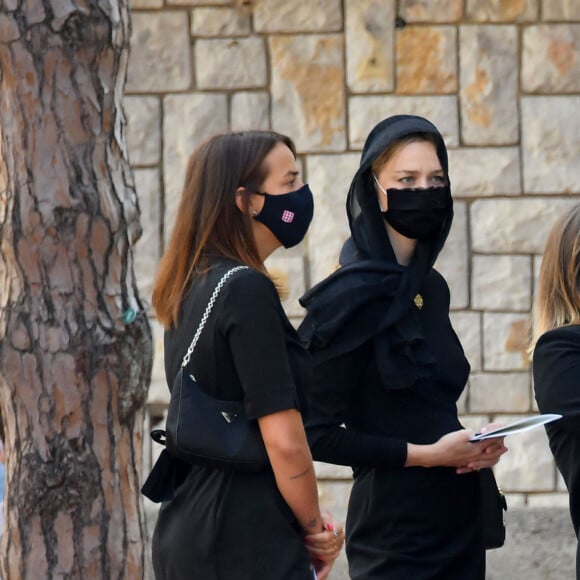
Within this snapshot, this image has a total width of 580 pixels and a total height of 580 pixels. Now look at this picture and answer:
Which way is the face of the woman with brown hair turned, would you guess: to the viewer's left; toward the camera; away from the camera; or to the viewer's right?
to the viewer's right

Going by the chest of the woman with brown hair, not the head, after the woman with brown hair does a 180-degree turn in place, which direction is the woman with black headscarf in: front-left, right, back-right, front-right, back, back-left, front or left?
back-right

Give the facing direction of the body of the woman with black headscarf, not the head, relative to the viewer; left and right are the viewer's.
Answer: facing the viewer and to the right of the viewer

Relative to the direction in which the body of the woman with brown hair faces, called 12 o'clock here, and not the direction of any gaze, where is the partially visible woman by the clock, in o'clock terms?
The partially visible woman is roughly at 11 o'clock from the woman with brown hair.

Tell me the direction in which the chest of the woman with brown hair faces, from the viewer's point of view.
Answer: to the viewer's right
